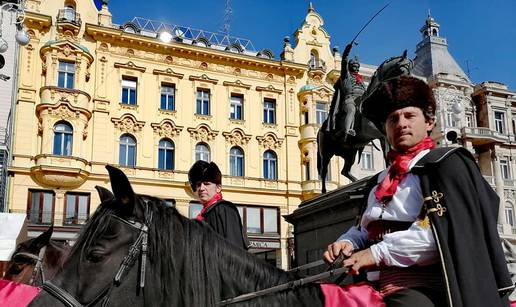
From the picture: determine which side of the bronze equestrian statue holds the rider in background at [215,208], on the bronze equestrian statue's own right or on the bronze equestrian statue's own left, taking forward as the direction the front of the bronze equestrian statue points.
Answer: on the bronze equestrian statue's own right

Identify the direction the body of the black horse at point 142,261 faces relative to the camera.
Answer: to the viewer's left

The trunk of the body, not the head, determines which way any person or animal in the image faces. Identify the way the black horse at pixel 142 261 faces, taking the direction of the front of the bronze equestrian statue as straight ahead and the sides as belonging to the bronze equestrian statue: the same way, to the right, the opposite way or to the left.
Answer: the opposite way

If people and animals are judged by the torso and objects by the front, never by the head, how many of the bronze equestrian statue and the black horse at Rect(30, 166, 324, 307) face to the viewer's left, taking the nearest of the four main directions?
1

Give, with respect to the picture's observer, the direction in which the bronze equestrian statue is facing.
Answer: facing to the right of the viewer

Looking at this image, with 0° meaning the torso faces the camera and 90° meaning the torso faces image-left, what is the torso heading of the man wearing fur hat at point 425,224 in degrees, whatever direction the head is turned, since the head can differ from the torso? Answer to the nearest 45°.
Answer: approximately 45°

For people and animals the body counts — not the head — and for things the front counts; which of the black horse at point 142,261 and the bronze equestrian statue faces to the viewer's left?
the black horse

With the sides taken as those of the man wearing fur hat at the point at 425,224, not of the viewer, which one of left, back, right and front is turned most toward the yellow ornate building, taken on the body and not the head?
right

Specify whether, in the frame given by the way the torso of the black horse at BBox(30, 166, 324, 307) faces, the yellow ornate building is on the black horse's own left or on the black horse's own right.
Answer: on the black horse's own right

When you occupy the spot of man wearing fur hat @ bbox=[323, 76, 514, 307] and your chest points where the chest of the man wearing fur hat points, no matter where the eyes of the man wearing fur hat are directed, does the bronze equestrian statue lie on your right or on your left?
on your right

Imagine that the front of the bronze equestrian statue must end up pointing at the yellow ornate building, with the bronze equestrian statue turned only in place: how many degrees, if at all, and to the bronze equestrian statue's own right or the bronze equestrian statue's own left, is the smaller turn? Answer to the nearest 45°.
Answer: approximately 135° to the bronze equestrian statue's own left
